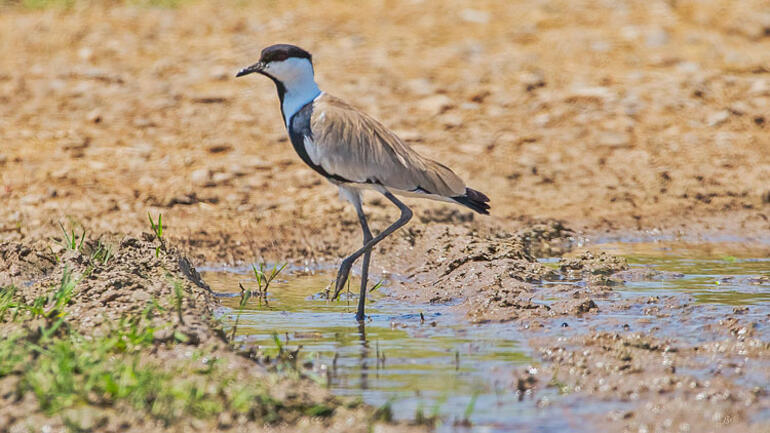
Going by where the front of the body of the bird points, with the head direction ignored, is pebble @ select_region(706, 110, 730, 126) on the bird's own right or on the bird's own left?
on the bird's own right

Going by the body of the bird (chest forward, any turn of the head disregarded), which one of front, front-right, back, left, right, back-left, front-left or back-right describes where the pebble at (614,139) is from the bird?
back-right

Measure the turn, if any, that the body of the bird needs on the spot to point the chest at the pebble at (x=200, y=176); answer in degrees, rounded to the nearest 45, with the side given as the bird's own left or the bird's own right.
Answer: approximately 45° to the bird's own right

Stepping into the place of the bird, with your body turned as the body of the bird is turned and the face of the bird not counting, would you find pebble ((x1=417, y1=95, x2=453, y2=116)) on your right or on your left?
on your right

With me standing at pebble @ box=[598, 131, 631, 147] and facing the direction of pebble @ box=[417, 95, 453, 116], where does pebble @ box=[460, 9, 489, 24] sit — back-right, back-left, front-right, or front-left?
front-right

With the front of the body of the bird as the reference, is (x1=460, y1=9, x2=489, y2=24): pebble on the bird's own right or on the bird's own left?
on the bird's own right

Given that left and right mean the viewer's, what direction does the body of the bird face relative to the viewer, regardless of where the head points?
facing to the left of the viewer
